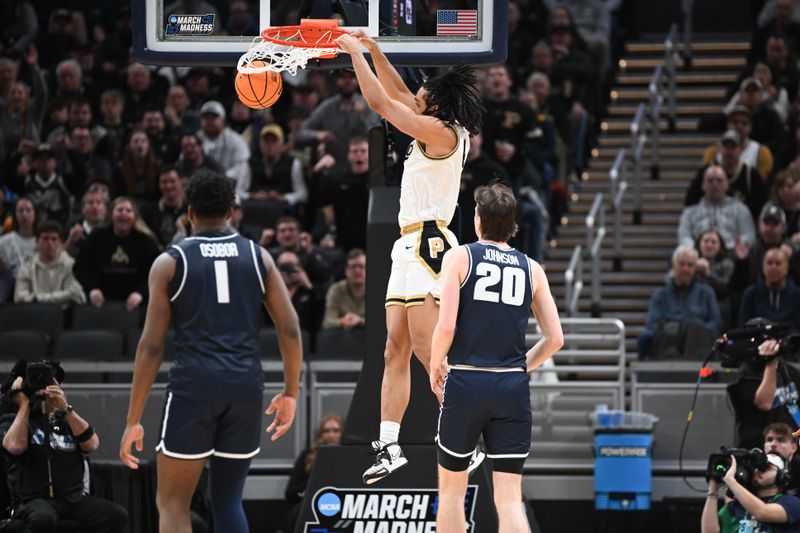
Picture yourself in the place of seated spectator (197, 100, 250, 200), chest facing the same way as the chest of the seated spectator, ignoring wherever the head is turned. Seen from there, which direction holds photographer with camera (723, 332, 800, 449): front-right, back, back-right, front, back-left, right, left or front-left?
left

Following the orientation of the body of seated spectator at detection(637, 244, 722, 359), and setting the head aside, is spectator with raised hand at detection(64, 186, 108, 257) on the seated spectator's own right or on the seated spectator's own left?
on the seated spectator's own right

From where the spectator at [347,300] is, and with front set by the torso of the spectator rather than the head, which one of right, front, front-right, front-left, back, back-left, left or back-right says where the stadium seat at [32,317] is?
right

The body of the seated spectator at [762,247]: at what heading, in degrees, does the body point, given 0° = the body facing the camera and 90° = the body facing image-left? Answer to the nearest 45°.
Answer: approximately 0°

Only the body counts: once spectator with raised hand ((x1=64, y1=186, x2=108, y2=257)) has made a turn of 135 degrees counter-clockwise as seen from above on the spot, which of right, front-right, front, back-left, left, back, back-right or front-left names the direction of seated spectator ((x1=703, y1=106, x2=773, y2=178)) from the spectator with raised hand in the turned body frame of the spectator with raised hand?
front-right

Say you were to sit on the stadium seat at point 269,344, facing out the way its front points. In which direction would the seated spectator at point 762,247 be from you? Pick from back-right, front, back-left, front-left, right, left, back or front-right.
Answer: left

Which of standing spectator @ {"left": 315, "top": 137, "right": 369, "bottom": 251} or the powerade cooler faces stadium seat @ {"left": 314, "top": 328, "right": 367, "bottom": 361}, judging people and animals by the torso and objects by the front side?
the standing spectator

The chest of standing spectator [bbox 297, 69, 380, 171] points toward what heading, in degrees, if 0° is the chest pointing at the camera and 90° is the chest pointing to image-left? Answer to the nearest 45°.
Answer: approximately 0°

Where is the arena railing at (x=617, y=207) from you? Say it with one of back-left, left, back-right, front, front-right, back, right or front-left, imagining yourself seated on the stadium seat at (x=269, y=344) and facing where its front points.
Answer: back-left
